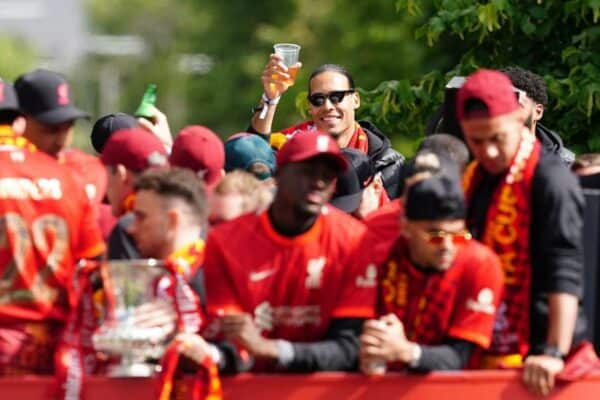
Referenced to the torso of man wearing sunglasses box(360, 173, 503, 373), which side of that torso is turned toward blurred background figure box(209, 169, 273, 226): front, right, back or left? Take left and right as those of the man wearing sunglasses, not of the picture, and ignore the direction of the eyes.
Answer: right

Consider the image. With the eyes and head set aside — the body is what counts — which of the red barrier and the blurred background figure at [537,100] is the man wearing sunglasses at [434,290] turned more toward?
the red barrier

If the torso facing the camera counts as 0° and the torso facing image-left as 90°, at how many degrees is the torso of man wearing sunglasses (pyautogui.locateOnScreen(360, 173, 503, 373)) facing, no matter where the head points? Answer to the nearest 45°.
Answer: approximately 45°
